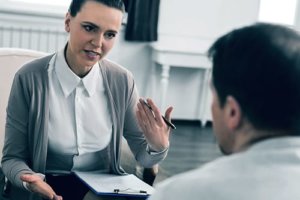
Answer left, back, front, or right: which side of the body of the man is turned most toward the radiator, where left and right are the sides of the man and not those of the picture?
front

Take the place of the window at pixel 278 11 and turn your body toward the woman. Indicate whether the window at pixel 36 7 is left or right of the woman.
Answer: right

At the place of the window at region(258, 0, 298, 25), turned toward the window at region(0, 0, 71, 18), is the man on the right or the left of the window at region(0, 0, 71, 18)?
left

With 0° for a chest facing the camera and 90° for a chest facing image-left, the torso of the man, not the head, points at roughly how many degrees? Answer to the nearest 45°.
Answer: approximately 135°

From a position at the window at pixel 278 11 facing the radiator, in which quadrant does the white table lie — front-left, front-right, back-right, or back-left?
front-left

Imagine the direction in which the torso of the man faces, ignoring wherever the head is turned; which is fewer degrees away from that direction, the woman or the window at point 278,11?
the woman

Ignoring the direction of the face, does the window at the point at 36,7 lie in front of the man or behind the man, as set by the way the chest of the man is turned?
in front

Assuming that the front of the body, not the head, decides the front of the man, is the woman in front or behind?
in front

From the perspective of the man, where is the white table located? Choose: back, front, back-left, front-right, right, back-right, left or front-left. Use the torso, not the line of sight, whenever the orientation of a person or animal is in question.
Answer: front-right

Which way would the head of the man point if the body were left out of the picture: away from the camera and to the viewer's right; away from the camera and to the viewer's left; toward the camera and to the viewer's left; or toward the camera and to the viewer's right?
away from the camera and to the viewer's left
